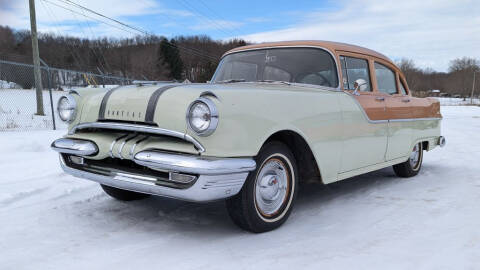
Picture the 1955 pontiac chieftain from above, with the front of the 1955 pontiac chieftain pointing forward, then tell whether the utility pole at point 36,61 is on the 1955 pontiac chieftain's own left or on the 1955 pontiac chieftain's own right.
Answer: on the 1955 pontiac chieftain's own right

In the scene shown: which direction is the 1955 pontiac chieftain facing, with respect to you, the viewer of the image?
facing the viewer and to the left of the viewer

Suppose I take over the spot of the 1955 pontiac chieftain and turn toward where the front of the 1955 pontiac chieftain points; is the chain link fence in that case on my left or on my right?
on my right
